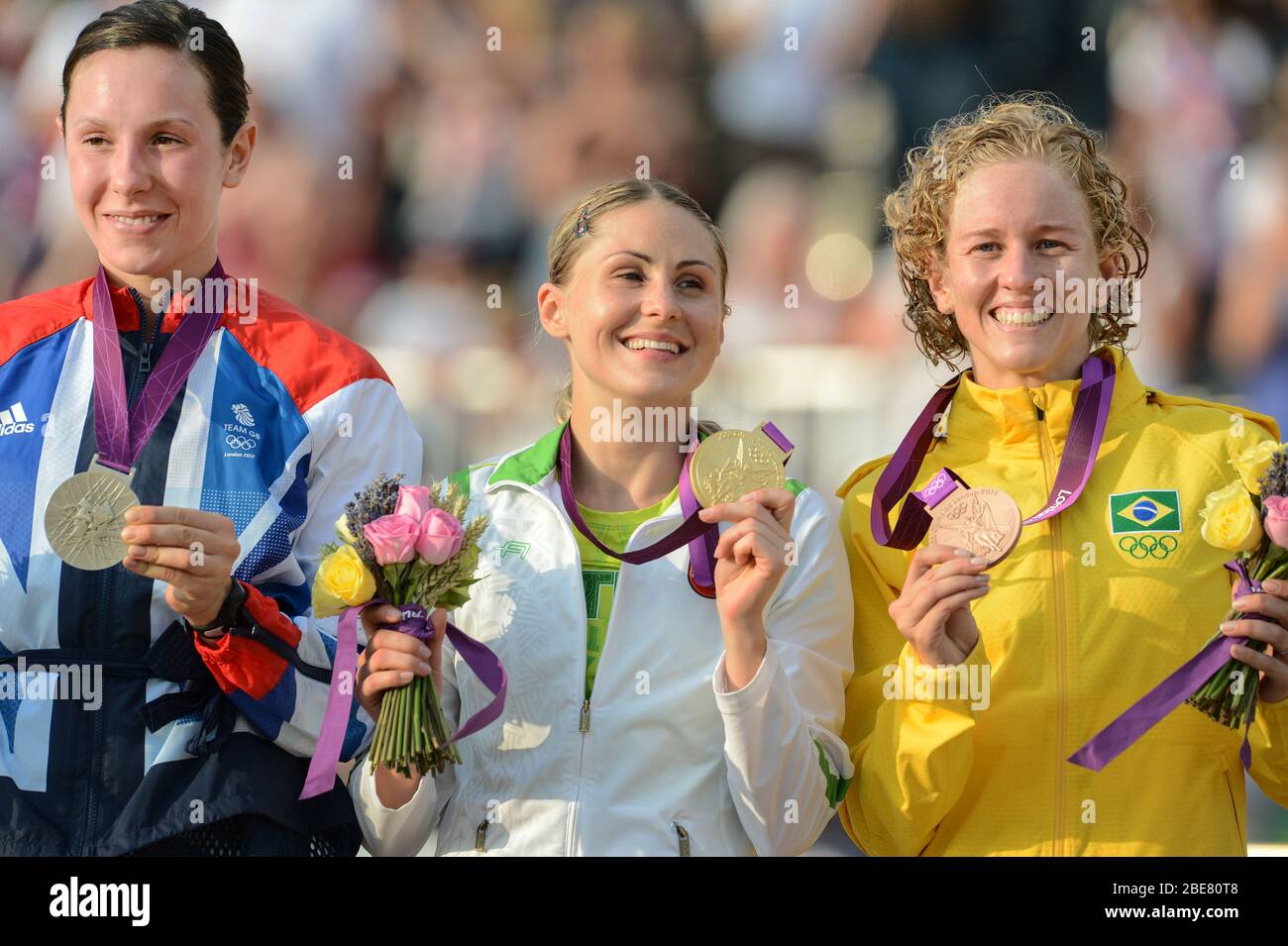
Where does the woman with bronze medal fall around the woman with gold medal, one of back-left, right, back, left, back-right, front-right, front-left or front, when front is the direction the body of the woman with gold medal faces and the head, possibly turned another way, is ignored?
left

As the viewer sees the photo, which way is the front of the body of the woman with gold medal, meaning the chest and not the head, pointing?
toward the camera

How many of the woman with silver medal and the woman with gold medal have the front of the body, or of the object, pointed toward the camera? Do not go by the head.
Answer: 2

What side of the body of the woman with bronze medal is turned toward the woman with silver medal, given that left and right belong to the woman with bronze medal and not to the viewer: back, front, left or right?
right

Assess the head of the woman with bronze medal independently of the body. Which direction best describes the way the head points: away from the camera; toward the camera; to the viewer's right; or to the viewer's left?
toward the camera

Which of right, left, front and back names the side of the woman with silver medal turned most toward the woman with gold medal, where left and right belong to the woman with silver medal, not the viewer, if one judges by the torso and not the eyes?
left

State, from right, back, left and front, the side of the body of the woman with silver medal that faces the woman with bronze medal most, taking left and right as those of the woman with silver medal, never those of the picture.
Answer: left

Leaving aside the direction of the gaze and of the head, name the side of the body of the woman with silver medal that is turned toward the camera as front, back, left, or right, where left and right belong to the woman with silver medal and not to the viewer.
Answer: front

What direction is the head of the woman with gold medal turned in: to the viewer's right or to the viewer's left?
to the viewer's right

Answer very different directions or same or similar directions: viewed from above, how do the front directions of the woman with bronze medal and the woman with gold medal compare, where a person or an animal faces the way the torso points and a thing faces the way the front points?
same or similar directions

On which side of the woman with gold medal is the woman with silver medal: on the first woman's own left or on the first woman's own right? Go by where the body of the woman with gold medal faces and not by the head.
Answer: on the first woman's own right

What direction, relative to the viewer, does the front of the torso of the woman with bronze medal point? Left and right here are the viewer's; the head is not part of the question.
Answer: facing the viewer
